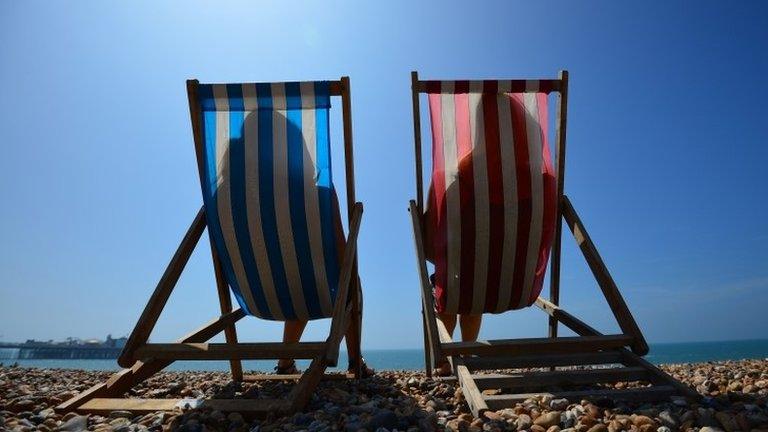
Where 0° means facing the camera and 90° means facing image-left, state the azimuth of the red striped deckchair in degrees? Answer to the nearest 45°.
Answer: approximately 180°
